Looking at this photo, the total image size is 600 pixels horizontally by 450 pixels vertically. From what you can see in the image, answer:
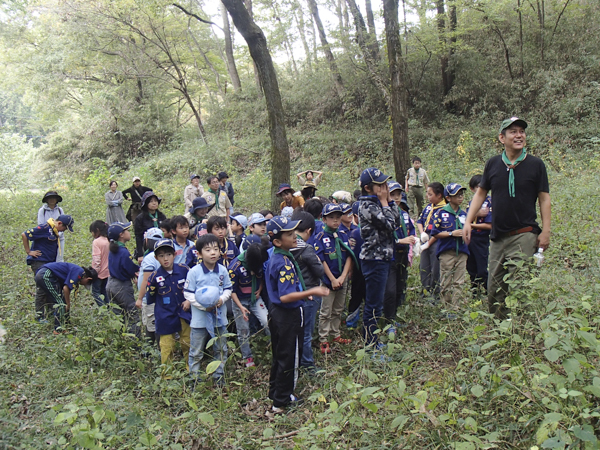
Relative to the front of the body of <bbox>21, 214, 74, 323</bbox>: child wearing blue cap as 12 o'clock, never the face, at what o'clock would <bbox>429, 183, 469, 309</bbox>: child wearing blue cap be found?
<bbox>429, 183, 469, 309</bbox>: child wearing blue cap is roughly at 12 o'clock from <bbox>21, 214, 74, 323</bbox>: child wearing blue cap.

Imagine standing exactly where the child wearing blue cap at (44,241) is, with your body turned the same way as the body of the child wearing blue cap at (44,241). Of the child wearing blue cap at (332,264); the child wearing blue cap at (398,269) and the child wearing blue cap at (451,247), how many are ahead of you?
3

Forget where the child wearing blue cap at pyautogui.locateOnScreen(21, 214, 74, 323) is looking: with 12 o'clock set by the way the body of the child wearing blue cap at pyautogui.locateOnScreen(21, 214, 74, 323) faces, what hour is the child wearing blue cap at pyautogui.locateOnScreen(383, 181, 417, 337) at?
the child wearing blue cap at pyautogui.locateOnScreen(383, 181, 417, 337) is roughly at 12 o'clock from the child wearing blue cap at pyautogui.locateOnScreen(21, 214, 74, 323).

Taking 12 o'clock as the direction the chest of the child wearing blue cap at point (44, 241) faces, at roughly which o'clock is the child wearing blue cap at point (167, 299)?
the child wearing blue cap at point (167, 299) is roughly at 1 o'clock from the child wearing blue cap at point (44, 241).

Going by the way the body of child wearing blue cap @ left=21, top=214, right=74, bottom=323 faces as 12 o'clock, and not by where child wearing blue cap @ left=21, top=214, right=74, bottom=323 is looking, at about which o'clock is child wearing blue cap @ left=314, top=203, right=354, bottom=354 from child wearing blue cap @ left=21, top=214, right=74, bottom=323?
child wearing blue cap @ left=314, top=203, right=354, bottom=354 is roughly at 12 o'clock from child wearing blue cap @ left=21, top=214, right=74, bottom=323.

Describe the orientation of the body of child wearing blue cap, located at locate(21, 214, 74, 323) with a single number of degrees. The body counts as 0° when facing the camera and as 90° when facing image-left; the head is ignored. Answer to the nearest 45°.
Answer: approximately 315°

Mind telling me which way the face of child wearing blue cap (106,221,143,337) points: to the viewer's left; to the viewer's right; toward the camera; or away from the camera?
to the viewer's right

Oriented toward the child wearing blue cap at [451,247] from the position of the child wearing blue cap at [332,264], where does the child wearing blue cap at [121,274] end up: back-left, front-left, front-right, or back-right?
back-left
